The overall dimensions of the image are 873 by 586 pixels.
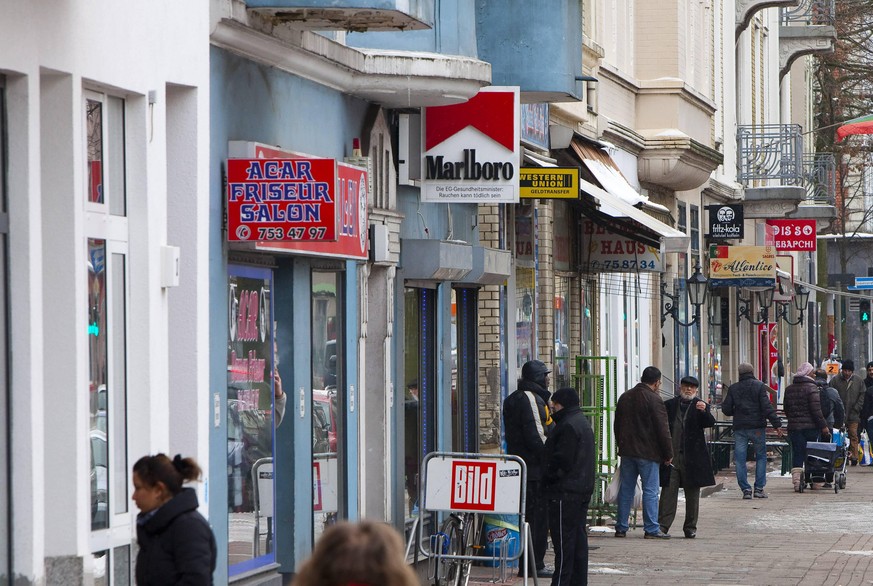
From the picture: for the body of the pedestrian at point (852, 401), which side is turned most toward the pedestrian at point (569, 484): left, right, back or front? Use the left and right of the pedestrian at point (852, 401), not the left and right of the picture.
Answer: front

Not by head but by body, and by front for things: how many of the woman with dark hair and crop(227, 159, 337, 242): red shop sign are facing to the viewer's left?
1

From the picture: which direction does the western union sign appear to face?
toward the camera

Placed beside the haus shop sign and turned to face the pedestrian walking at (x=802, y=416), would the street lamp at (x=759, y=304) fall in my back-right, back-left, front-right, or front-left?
front-left

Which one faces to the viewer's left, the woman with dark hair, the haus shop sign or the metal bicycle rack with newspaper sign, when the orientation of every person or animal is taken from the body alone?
the woman with dark hair

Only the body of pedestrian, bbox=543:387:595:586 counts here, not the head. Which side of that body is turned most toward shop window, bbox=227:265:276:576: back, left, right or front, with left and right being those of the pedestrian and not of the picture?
left

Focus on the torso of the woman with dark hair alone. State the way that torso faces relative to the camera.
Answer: to the viewer's left
